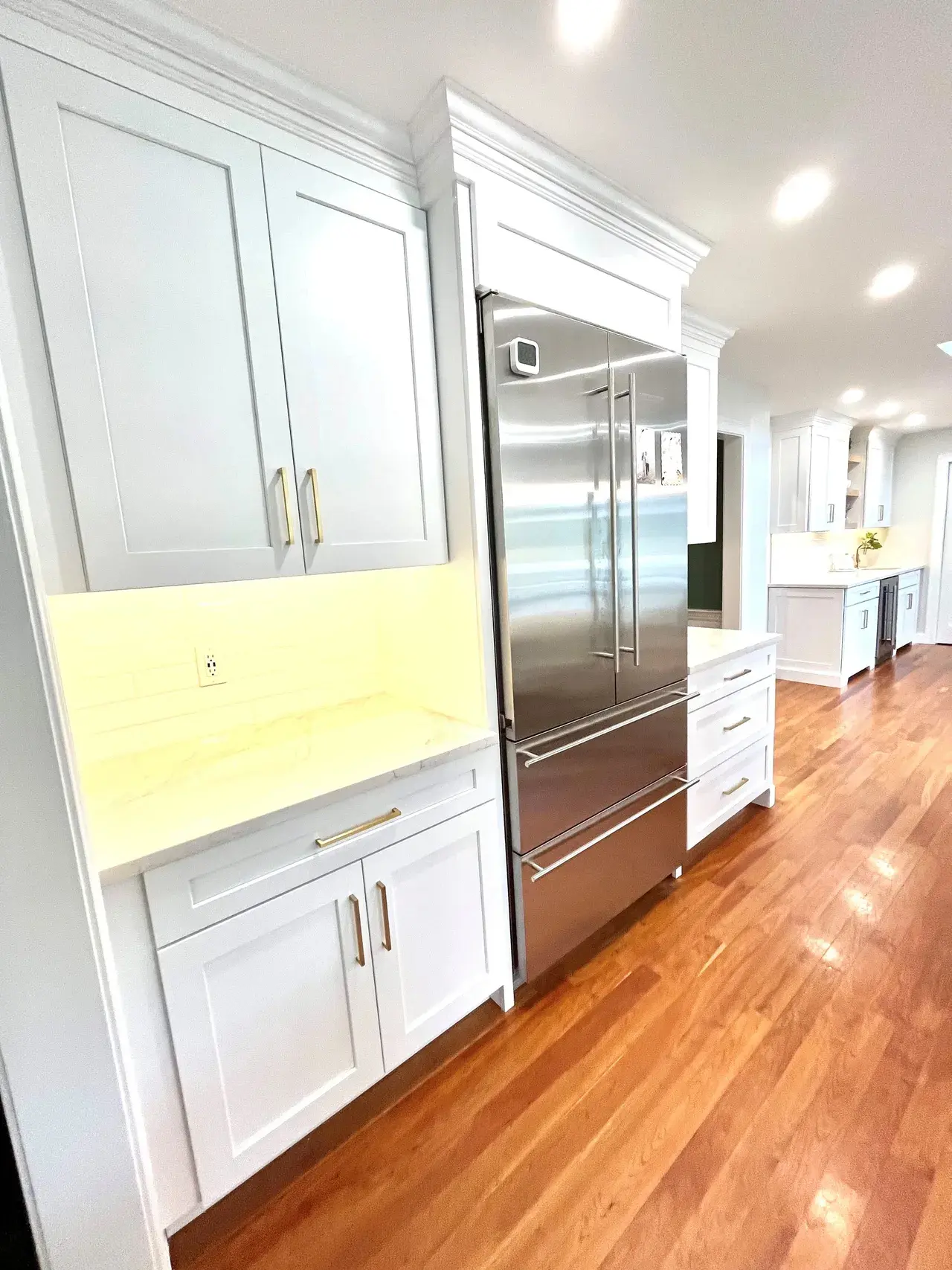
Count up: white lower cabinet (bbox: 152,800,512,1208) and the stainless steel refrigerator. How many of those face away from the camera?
0

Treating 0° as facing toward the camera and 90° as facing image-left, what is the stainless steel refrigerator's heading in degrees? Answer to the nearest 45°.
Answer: approximately 315°

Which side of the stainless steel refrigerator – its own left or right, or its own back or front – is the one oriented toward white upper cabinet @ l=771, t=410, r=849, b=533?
left

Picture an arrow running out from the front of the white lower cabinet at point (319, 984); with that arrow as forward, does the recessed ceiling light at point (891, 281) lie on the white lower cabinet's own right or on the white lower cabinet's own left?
on the white lower cabinet's own left

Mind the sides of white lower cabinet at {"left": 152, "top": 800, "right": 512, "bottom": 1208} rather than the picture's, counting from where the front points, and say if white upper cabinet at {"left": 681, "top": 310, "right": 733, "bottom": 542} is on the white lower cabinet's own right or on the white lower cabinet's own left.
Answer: on the white lower cabinet's own left

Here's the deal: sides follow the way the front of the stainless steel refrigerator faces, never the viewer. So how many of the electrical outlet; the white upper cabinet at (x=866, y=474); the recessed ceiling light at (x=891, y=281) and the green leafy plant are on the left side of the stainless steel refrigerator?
3

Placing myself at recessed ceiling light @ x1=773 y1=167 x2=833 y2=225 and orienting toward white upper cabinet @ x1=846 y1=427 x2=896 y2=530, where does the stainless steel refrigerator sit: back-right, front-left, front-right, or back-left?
back-left
